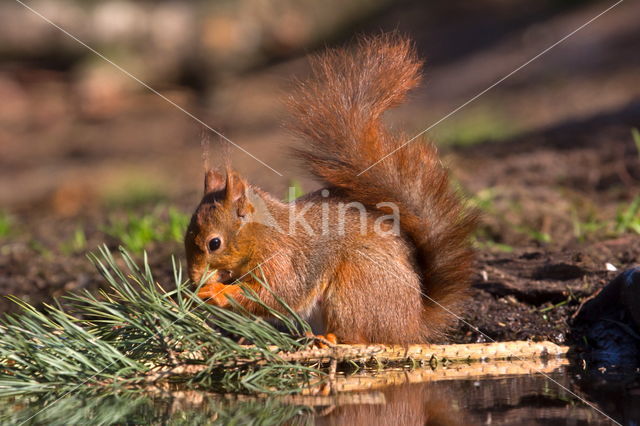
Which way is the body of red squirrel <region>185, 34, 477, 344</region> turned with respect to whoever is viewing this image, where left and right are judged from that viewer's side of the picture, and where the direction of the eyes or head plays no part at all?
facing to the left of the viewer
